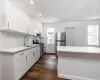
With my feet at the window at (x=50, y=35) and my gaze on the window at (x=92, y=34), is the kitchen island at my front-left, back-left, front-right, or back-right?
front-right

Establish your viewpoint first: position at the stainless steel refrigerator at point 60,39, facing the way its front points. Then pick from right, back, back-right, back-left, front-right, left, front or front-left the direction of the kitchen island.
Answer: front

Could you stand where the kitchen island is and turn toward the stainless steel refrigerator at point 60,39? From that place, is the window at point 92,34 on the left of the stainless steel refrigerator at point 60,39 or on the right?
right

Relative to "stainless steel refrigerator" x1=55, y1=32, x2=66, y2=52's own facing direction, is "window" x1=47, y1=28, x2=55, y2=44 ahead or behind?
behind

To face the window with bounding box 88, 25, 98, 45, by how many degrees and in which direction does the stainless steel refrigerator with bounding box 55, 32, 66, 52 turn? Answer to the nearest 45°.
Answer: approximately 90° to its left

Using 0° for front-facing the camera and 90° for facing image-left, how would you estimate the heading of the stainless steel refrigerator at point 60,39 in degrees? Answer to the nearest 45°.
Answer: approximately 0°

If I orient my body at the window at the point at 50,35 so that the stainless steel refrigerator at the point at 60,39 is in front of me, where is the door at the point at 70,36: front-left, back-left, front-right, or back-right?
front-left

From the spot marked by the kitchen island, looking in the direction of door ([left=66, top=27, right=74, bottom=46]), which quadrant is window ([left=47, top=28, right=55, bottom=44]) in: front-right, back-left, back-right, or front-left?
front-left

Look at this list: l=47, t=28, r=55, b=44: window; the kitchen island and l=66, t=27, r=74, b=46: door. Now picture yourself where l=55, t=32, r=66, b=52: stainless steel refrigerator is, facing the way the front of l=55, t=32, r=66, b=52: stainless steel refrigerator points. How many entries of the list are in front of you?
1

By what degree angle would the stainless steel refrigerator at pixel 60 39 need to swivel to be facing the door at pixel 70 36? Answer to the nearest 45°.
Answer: approximately 135° to its left
